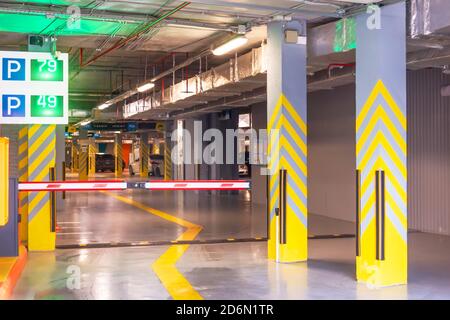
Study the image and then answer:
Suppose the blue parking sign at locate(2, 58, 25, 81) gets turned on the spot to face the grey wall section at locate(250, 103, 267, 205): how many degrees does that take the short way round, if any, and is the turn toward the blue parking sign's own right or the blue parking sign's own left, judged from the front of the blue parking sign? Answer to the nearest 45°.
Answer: approximately 135° to the blue parking sign's own left

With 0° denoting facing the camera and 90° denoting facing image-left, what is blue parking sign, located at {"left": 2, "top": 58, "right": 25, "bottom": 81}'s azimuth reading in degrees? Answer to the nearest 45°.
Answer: approximately 0°

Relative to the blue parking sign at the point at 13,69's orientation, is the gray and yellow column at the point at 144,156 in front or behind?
behind

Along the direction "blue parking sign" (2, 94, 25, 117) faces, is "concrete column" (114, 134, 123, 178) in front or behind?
behind

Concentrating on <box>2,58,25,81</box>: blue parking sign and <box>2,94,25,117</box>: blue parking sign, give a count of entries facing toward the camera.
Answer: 2

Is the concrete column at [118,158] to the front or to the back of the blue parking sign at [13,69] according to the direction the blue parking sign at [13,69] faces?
to the back

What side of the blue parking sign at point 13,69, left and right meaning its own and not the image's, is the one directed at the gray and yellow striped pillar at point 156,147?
back

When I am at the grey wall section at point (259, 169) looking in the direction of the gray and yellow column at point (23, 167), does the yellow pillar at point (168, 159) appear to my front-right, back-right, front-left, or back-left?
back-right

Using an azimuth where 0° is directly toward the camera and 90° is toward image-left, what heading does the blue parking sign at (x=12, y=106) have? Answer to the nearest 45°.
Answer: approximately 0°

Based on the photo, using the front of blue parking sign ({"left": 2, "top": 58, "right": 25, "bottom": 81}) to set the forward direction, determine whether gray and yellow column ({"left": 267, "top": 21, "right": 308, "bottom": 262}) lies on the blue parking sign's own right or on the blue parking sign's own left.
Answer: on the blue parking sign's own left

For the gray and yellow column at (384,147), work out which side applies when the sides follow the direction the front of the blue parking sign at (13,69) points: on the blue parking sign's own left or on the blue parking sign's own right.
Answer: on the blue parking sign's own left
